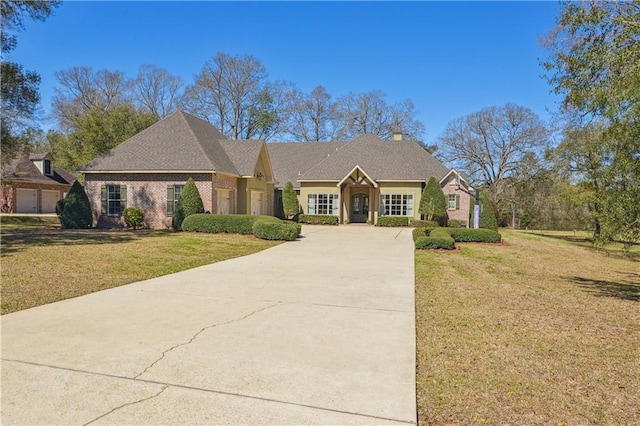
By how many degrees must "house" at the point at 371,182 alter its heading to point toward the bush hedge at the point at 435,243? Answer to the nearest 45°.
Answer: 0° — it already faces it

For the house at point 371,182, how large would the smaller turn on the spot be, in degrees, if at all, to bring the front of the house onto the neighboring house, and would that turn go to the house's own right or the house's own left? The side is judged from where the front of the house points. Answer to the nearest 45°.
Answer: approximately 90° to the house's own right

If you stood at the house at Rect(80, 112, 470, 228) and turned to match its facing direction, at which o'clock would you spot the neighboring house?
The neighboring house is roughly at 4 o'clock from the house.

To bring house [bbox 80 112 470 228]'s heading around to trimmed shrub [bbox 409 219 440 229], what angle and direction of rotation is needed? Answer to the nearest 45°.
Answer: approximately 90° to its left

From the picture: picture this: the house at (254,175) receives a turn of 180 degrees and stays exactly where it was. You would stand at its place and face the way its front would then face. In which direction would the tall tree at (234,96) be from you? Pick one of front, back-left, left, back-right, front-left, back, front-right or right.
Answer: front

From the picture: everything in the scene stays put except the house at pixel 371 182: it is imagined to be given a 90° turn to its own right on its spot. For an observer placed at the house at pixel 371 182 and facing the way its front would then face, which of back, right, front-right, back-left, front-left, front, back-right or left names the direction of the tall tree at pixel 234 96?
front-right

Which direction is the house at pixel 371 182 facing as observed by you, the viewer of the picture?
facing the viewer

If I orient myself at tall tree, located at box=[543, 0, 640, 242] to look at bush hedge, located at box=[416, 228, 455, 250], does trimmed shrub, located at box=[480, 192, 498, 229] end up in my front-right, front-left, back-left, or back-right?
front-right

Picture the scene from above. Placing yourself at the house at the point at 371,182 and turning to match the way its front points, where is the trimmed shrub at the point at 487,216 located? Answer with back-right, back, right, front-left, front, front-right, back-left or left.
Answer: front-left

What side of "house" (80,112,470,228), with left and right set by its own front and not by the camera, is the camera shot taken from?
front

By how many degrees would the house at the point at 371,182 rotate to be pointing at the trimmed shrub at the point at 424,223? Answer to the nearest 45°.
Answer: approximately 45° to its left

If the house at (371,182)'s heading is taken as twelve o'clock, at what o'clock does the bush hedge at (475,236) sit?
The bush hedge is roughly at 11 o'clock from the house.

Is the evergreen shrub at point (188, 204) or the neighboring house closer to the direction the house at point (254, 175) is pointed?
the evergreen shrub

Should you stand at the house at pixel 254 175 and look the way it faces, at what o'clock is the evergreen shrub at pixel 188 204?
The evergreen shrub is roughly at 1 o'clock from the house.

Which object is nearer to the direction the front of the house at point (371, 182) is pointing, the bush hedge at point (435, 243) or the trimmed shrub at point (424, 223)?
the bush hedge

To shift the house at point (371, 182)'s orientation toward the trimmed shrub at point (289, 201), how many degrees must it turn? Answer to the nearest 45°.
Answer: approximately 90° to its right

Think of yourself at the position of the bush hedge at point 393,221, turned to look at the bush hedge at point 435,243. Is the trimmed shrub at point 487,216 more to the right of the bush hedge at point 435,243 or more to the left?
left
